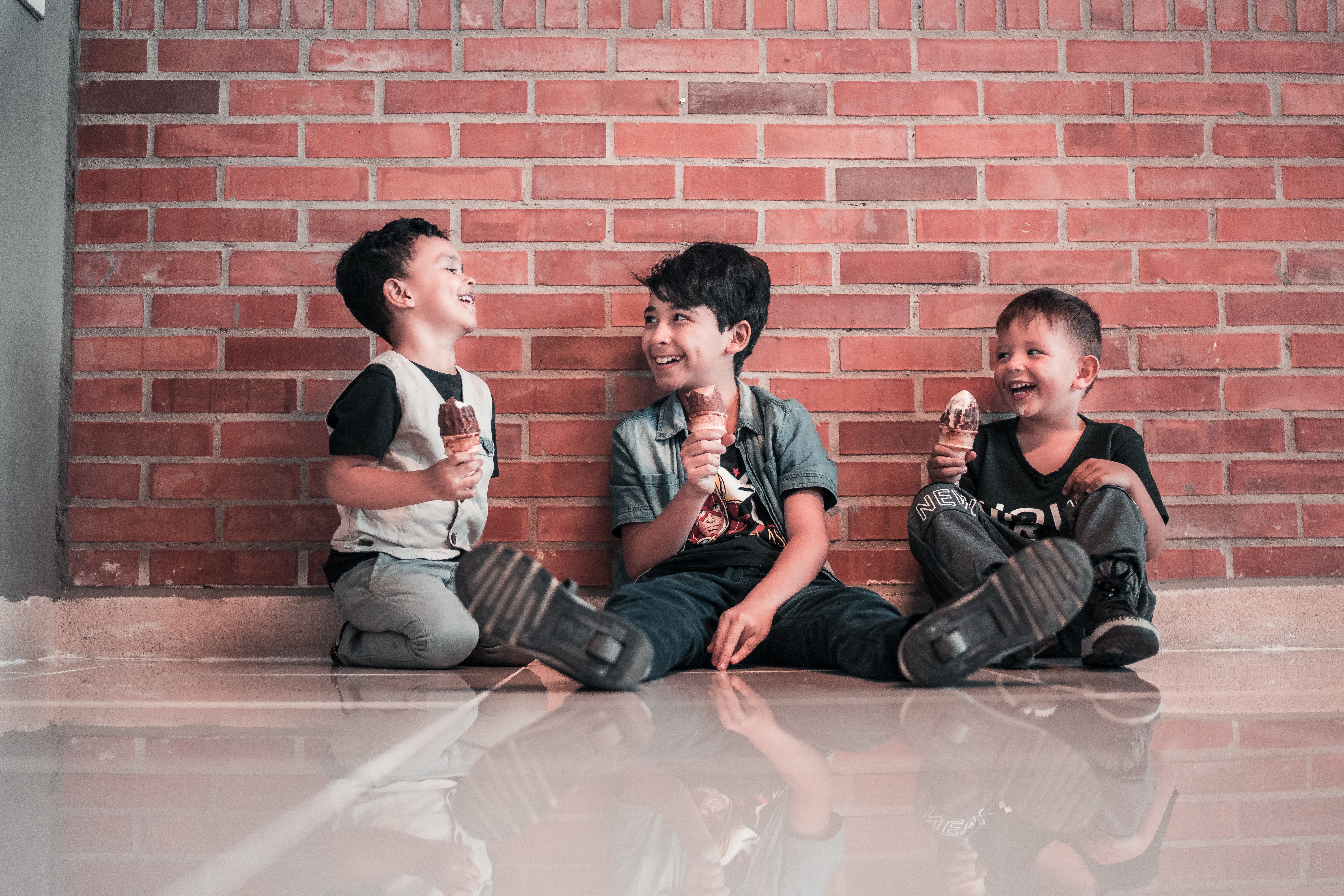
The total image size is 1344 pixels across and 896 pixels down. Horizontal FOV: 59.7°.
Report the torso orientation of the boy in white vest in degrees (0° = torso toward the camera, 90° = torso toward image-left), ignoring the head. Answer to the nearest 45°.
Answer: approximately 315°

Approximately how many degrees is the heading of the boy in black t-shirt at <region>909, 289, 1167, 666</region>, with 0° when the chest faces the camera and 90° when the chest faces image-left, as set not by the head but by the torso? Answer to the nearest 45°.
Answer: approximately 0°

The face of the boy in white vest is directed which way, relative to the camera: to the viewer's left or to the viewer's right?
to the viewer's right

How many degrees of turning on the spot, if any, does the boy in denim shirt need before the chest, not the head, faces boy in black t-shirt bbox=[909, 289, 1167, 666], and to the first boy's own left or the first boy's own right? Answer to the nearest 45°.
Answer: approximately 135° to the first boy's own left

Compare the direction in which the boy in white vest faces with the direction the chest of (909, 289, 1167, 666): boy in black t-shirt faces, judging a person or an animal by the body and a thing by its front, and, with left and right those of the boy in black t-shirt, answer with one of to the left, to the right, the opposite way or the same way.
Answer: to the left

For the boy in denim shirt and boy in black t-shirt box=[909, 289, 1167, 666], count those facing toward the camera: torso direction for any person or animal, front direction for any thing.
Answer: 2

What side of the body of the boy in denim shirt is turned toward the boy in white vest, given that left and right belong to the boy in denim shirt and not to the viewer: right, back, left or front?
right
